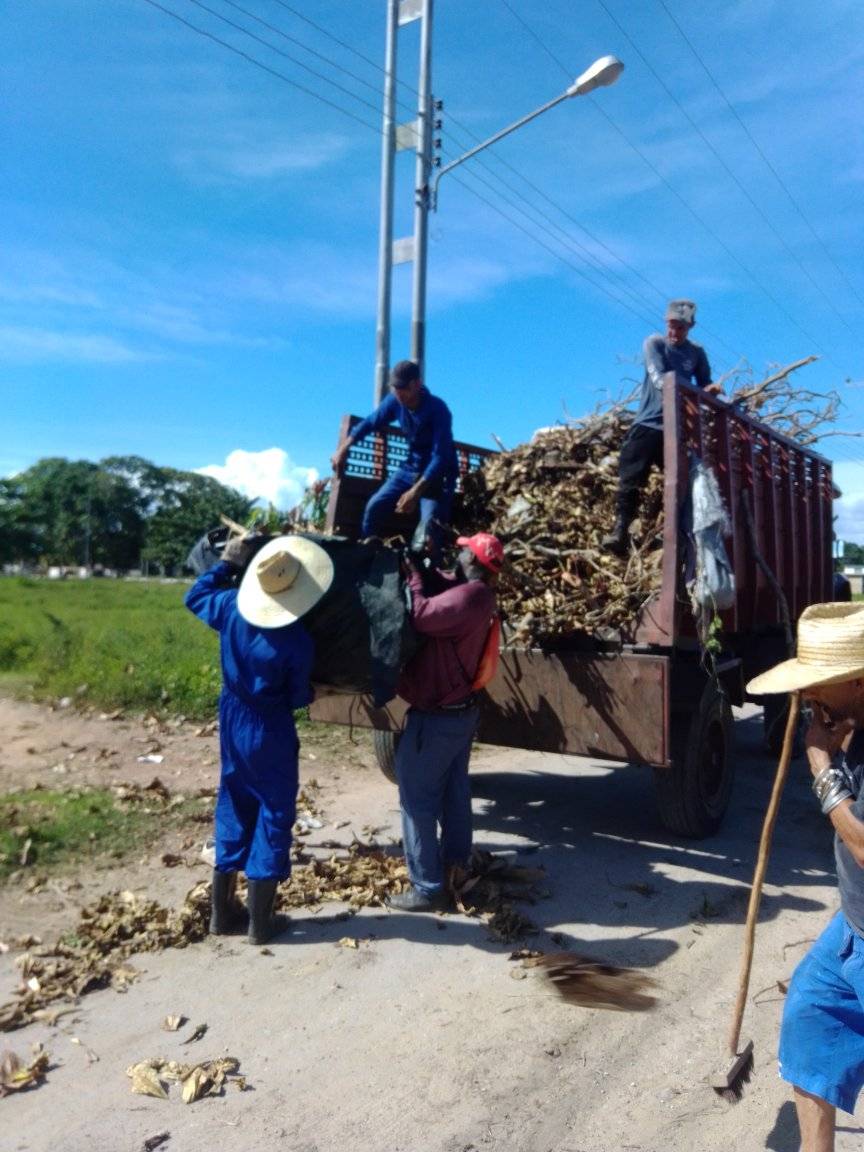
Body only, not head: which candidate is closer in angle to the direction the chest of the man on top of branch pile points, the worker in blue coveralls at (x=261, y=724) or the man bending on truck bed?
the worker in blue coveralls

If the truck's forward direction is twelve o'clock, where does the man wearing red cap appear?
The man wearing red cap is roughly at 6 o'clock from the truck.

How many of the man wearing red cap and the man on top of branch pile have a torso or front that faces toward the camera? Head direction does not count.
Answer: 1

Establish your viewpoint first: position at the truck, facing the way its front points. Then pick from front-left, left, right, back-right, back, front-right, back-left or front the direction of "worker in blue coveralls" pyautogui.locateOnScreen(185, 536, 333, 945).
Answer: back

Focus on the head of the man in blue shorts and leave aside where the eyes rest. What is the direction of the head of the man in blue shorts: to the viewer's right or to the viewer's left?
to the viewer's left

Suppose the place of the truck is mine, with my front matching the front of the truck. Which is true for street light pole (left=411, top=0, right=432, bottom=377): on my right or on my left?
on my left

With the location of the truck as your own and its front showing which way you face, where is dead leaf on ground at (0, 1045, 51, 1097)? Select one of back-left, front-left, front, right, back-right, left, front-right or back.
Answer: back

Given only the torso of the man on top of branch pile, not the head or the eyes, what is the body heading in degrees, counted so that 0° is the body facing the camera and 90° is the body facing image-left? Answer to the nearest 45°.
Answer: approximately 0°
